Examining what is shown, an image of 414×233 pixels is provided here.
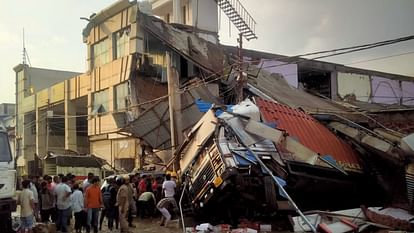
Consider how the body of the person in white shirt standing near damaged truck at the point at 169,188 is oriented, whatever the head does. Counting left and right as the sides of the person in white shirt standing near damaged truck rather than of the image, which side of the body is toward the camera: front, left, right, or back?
back

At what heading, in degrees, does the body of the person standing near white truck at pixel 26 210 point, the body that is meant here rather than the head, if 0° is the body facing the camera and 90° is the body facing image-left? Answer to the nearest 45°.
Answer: approximately 180°

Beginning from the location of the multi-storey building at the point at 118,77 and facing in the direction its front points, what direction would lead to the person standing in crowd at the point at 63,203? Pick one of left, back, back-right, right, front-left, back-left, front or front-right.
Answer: front-left

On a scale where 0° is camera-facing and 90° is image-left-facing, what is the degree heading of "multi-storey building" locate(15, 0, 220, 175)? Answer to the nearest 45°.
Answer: approximately 45°

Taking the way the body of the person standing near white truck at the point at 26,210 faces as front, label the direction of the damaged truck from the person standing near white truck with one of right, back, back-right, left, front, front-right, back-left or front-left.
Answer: right

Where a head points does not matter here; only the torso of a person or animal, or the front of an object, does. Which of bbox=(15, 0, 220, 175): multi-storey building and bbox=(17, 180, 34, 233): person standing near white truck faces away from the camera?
the person standing near white truck

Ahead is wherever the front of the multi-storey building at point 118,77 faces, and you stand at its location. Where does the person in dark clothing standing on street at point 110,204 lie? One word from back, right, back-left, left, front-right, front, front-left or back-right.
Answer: front-left
